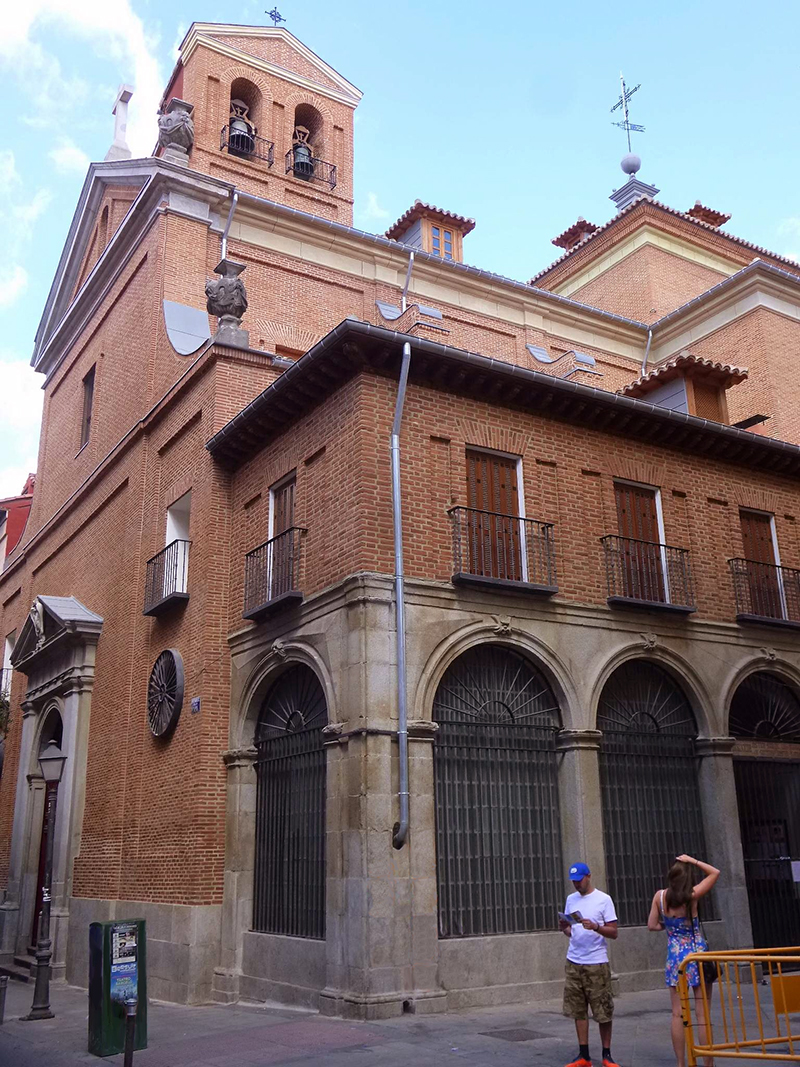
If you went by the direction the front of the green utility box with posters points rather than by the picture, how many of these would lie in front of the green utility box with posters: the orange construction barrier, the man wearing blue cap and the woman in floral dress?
3

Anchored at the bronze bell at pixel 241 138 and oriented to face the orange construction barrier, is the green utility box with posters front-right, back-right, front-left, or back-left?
front-right

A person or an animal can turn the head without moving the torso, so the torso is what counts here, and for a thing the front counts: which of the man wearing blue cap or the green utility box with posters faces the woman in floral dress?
the green utility box with posters

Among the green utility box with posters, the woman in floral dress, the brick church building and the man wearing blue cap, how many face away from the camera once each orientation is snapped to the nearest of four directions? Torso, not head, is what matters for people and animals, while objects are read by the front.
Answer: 1

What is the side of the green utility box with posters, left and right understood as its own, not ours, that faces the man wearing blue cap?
left

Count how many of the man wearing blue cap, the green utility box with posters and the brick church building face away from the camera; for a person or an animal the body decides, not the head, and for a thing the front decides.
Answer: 0

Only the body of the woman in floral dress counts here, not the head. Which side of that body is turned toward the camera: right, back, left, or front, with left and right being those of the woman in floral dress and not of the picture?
back

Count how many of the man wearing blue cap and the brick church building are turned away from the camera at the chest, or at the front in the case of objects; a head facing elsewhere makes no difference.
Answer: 0

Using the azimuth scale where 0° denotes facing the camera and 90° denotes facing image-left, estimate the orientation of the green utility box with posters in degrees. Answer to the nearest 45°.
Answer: approximately 315°

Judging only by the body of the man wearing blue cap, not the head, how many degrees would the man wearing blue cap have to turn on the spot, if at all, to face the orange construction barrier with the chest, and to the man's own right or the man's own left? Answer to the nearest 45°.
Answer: approximately 90° to the man's own left

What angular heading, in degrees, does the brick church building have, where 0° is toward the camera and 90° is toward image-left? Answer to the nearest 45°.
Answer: approximately 45°
